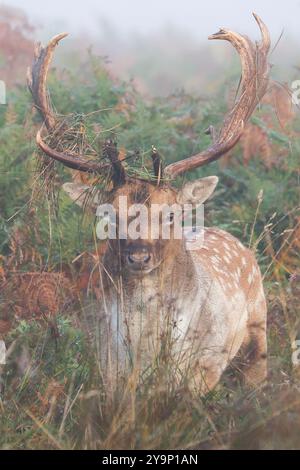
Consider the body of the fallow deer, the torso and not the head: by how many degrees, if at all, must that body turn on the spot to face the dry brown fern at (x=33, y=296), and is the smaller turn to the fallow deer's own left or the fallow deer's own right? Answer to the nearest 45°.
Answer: approximately 90° to the fallow deer's own right

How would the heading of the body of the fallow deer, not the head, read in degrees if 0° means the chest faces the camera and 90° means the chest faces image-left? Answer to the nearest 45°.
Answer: approximately 45°
